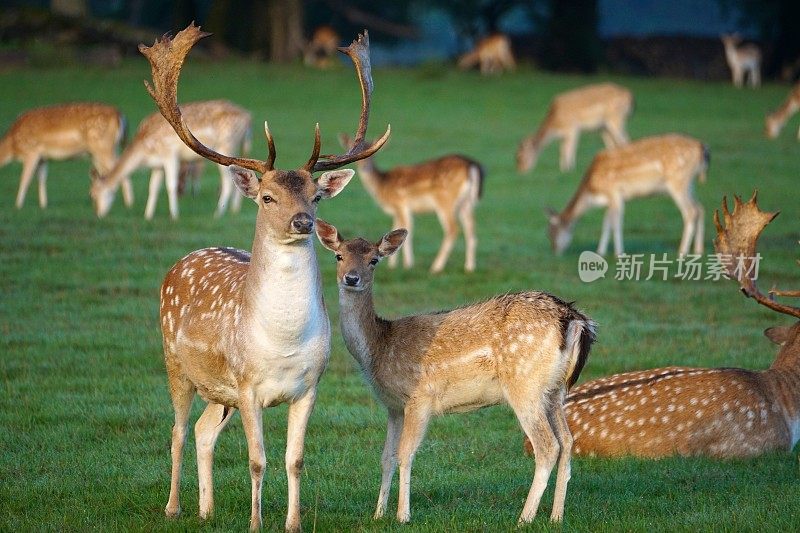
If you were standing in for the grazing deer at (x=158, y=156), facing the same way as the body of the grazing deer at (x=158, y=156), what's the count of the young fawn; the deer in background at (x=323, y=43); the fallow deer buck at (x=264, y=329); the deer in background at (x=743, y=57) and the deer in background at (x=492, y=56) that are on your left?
2

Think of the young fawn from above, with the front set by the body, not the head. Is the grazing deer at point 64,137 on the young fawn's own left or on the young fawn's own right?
on the young fawn's own right

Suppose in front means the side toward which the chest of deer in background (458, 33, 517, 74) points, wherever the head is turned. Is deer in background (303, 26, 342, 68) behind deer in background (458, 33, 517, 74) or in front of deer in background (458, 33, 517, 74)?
in front

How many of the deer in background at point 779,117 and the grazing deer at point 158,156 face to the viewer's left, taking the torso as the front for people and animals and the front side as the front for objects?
2

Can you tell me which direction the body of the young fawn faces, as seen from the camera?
to the viewer's left

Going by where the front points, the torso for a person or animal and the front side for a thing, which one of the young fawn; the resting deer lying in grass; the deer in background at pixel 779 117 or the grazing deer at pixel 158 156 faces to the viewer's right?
the resting deer lying in grass

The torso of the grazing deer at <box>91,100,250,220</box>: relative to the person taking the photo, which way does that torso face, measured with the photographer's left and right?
facing to the left of the viewer

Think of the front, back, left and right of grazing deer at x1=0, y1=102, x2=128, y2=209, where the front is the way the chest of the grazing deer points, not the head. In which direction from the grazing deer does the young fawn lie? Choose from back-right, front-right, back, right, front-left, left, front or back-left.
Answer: left

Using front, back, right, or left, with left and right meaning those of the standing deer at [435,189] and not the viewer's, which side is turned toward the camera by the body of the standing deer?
left

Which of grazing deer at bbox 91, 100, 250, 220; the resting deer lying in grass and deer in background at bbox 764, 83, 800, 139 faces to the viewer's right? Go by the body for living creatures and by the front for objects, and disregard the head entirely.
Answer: the resting deer lying in grass

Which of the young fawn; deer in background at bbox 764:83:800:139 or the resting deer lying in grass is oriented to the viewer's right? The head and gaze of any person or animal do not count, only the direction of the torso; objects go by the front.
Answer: the resting deer lying in grass
